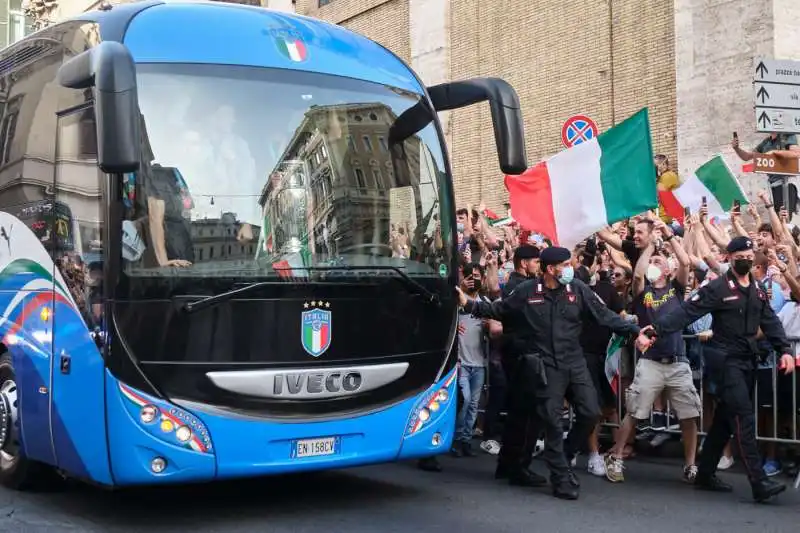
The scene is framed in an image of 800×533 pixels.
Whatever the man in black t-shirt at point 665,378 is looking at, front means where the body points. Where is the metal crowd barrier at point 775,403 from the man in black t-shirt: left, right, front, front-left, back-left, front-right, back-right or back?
back-left

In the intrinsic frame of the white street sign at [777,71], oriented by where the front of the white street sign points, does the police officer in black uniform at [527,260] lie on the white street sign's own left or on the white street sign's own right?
on the white street sign's own right

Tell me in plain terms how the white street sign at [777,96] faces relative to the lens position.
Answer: facing the viewer

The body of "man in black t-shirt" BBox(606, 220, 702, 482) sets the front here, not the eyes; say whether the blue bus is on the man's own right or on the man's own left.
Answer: on the man's own right

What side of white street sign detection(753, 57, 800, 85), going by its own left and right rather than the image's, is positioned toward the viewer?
front

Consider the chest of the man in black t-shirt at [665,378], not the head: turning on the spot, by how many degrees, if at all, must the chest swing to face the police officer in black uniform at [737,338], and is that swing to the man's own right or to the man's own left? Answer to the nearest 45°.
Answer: approximately 45° to the man's own left

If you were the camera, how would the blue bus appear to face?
facing the viewer and to the right of the viewer

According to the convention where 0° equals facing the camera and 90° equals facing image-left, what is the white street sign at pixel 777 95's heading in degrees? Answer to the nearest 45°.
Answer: approximately 0°

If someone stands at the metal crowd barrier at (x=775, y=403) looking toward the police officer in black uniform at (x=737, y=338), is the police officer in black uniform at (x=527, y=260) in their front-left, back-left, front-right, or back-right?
front-right

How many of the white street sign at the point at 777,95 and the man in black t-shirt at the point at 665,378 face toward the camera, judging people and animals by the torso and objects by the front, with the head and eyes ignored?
2
